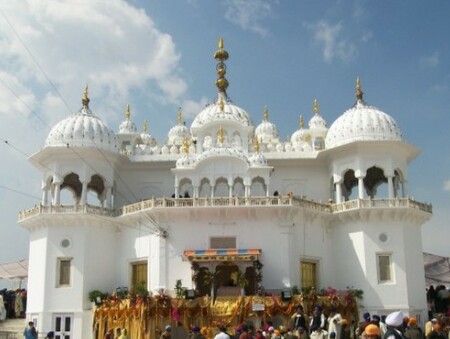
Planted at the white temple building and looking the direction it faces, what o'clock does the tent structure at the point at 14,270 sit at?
The tent structure is roughly at 4 o'clock from the white temple building.

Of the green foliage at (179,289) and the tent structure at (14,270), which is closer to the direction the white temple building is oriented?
the green foliage

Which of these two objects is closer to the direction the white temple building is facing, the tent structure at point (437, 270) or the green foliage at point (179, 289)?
the green foliage

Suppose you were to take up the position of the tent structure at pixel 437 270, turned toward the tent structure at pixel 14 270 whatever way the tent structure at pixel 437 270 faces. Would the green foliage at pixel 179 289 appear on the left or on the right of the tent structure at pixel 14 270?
left

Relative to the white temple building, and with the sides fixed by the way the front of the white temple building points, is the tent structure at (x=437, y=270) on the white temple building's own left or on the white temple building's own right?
on the white temple building's own left

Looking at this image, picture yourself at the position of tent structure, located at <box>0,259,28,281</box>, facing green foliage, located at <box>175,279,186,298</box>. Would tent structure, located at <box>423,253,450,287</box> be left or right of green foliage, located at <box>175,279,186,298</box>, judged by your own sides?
left

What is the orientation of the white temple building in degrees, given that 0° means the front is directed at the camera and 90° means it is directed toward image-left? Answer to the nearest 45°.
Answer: approximately 0°
